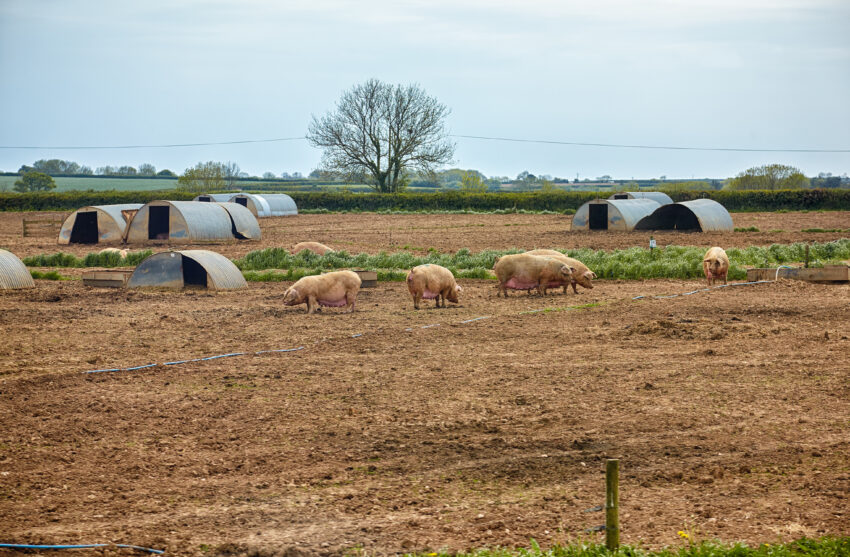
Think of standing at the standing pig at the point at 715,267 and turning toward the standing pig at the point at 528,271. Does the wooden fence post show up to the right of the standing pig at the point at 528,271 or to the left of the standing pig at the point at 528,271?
left

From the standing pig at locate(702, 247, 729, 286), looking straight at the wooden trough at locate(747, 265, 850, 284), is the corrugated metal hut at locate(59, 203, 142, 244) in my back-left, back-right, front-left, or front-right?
back-left

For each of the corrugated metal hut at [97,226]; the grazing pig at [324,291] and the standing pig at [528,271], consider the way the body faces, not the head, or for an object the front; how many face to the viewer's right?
1

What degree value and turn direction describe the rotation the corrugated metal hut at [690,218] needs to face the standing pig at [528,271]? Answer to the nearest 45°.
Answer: approximately 45° to its left

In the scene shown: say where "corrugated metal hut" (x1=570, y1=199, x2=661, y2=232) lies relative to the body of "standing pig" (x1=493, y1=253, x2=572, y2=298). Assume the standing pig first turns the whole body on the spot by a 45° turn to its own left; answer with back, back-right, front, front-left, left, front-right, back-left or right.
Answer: front-left

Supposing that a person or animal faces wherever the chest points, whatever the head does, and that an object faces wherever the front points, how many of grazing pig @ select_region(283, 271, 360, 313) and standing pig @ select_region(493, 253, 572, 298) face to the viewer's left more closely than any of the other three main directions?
1

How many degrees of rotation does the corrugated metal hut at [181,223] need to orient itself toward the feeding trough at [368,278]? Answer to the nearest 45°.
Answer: approximately 45° to its left

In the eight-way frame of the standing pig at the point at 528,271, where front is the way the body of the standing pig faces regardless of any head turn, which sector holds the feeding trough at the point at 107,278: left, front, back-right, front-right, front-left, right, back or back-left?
back

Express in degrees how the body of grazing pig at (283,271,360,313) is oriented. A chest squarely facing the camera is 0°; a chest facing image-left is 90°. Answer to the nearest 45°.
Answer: approximately 90°

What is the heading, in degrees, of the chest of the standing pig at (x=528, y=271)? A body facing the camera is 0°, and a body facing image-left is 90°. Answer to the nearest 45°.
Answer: approximately 270°

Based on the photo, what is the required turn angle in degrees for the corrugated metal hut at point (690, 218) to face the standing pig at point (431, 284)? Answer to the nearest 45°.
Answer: approximately 45° to its left

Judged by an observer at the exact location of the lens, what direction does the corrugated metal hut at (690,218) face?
facing the viewer and to the left of the viewer

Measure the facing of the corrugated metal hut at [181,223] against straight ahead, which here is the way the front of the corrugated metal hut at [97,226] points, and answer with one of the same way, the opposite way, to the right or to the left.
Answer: the same way

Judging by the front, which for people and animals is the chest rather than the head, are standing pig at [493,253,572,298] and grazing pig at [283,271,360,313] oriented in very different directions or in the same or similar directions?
very different directions

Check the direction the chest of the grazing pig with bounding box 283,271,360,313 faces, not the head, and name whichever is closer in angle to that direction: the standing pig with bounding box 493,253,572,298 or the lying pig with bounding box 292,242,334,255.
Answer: the lying pig

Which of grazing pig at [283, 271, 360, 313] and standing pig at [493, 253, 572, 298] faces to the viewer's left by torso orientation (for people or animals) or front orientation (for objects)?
the grazing pig

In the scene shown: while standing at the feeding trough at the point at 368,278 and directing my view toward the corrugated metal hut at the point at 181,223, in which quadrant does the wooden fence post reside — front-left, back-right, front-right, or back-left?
back-left

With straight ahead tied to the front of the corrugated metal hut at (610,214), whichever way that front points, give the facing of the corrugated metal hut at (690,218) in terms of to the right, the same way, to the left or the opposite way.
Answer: the same way

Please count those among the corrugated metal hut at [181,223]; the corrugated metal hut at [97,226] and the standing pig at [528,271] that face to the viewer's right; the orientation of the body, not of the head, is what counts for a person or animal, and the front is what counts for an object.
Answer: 1

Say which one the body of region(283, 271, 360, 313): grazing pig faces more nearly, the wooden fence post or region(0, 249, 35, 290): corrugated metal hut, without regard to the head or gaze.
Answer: the corrugated metal hut
